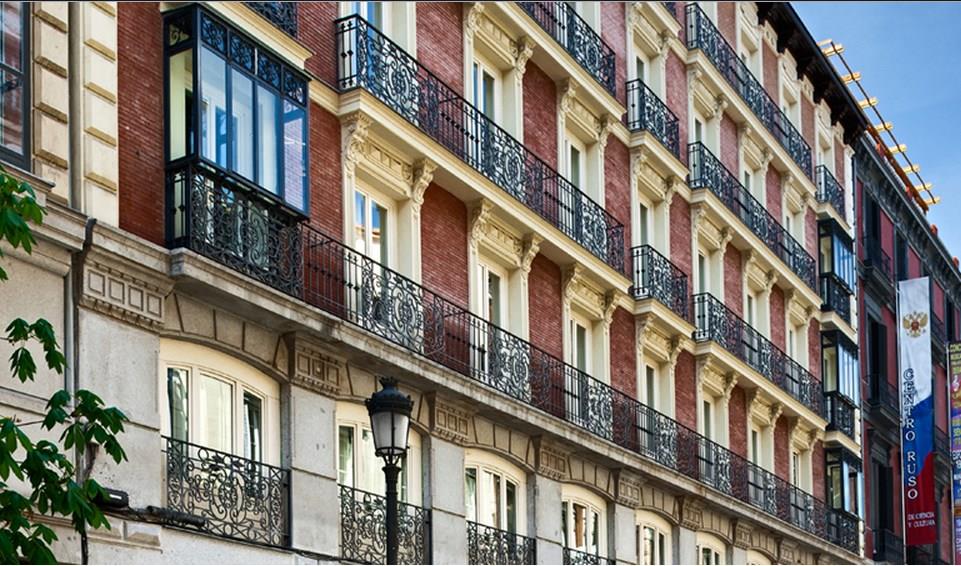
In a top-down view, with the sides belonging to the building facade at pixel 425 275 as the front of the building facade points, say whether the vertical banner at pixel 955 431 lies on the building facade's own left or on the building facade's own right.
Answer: on the building facade's own left

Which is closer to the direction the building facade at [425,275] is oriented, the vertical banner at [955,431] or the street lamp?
the street lamp

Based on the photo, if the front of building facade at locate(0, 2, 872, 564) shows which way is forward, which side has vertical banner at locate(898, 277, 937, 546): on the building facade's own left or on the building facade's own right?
on the building facade's own left

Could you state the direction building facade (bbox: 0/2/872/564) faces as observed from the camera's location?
facing the viewer and to the right of the viewer

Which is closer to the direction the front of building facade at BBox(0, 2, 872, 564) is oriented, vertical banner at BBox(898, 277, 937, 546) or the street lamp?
the street lamp
